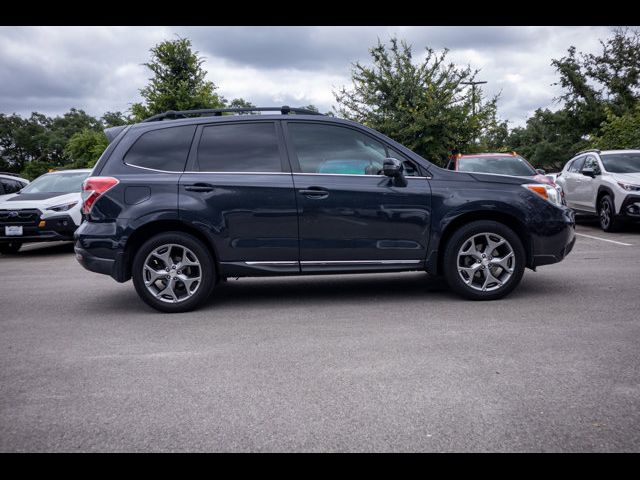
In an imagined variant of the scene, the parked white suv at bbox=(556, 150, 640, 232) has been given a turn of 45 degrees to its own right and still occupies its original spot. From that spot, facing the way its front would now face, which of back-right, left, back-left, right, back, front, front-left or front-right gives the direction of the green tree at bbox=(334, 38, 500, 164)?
back-right

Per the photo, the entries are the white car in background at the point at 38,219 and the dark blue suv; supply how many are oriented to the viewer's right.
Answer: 1

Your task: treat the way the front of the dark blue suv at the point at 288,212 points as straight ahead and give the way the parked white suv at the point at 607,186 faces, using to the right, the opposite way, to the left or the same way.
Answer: to the right

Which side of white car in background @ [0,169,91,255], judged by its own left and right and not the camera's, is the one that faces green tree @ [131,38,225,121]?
back

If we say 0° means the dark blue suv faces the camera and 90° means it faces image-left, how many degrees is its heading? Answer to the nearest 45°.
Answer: approximately 270°

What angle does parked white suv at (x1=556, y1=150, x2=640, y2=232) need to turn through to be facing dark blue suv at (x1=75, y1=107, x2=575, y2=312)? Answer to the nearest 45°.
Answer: approximately 45° to its right

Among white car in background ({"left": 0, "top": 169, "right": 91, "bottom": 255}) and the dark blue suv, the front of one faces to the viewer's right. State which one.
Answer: the dark blue suv

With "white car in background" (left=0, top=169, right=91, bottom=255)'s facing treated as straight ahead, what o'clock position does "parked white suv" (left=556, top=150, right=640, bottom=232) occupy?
The parked white suv is roughly at 8 o'clock from the white car in background.

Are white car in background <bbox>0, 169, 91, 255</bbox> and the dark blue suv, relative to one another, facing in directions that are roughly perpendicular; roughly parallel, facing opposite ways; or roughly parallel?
roughly perpendicular

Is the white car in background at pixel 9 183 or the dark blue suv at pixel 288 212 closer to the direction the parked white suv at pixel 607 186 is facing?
the dark blue suv

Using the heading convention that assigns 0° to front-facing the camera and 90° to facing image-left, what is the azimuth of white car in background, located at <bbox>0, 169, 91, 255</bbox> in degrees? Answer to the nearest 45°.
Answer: approximately 45°

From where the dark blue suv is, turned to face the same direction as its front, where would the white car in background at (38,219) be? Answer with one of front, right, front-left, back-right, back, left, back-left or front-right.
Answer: back-left

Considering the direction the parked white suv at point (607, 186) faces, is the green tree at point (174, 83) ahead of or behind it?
behind

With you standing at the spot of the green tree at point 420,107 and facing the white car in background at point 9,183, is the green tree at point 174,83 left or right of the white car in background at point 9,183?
right

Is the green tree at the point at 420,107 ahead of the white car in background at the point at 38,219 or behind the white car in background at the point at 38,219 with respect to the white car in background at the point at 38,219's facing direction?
behind
